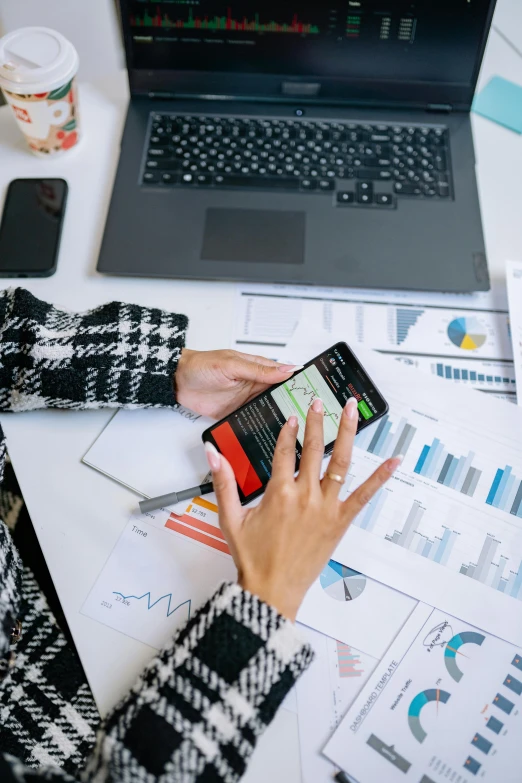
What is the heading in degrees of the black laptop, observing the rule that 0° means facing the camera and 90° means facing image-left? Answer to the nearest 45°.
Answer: approximately 0°
